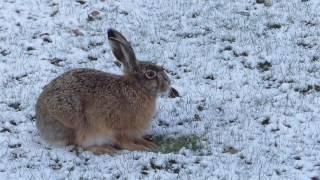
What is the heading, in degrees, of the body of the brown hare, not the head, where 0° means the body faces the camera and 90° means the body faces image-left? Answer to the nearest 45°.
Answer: approximately 270°
